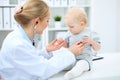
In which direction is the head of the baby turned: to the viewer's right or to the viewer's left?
to the viewer's left

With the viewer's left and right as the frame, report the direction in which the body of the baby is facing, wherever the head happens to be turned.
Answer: facing the viewer and to the left of the viewer
